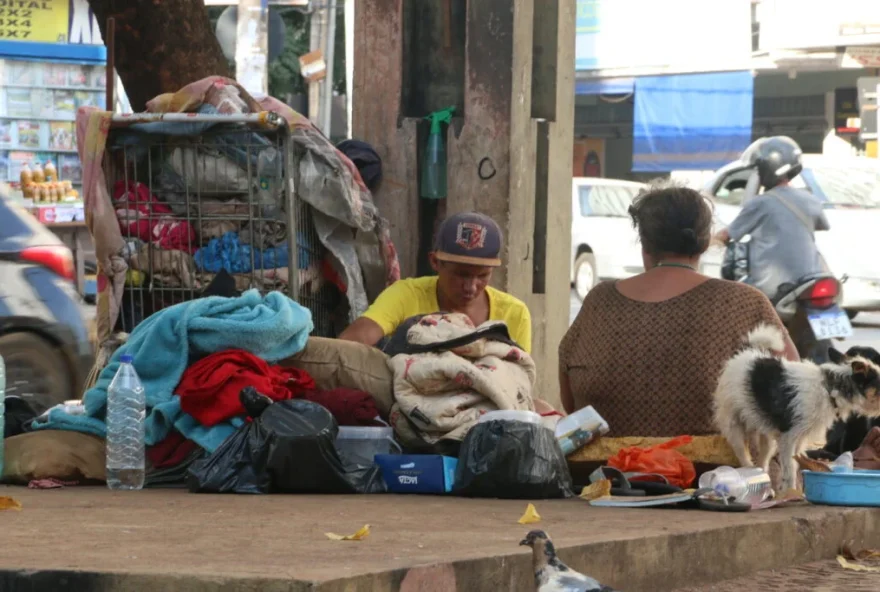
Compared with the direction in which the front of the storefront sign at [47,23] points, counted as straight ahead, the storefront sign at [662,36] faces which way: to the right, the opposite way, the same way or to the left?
the same way

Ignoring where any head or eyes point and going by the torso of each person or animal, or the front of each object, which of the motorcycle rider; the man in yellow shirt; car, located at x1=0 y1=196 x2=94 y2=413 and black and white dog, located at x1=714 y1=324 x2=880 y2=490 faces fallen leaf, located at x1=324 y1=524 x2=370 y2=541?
the man in yellow shirt

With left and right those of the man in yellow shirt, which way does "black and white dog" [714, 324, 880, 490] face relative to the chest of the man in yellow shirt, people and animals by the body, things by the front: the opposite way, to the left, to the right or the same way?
to the left

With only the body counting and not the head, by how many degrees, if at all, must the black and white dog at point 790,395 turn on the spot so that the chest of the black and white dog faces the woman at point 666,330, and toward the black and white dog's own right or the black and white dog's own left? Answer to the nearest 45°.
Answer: approximately 135° to the black and white dog's own left

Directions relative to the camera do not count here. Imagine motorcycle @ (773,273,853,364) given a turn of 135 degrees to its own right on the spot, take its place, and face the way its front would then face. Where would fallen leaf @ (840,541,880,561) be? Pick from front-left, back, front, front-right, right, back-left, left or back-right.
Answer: right

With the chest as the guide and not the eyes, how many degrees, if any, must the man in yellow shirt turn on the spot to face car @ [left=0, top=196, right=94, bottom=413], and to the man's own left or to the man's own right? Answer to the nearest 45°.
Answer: approximately 135° to the man's own right

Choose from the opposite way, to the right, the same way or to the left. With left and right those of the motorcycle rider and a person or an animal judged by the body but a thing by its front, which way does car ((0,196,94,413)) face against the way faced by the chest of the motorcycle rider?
to the left

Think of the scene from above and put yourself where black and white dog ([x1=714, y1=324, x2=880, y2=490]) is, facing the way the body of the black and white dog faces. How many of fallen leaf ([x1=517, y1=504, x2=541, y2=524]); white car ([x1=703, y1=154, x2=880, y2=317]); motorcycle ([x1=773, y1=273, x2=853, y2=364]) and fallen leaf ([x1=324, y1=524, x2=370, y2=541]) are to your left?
2

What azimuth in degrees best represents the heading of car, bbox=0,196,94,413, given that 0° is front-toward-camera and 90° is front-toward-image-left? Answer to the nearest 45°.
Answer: approximately 90°

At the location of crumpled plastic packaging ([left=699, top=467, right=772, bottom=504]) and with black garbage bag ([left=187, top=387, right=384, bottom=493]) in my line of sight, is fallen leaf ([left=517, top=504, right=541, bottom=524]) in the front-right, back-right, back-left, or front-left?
front-left

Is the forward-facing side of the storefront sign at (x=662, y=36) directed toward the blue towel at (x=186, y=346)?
yes

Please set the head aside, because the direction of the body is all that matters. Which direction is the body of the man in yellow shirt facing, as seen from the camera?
toward the camera

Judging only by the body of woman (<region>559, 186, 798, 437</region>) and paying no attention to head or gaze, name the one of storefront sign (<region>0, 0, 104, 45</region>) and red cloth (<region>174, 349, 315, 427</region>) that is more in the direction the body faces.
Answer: the storefront sign

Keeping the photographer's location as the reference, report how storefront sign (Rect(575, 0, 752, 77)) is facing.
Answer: facing the viewer

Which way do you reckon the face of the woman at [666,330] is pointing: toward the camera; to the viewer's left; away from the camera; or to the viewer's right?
away from the camera

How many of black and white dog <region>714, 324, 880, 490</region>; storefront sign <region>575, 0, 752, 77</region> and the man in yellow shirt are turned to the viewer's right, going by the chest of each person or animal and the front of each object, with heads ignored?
1

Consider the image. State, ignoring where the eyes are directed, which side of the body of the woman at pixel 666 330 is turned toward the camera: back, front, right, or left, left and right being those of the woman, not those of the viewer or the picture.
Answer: back

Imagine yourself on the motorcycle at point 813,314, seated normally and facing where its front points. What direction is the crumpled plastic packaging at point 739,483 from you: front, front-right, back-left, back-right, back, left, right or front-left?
back-left

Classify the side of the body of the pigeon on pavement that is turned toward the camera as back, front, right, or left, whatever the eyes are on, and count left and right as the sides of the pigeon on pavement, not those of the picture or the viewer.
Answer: left
